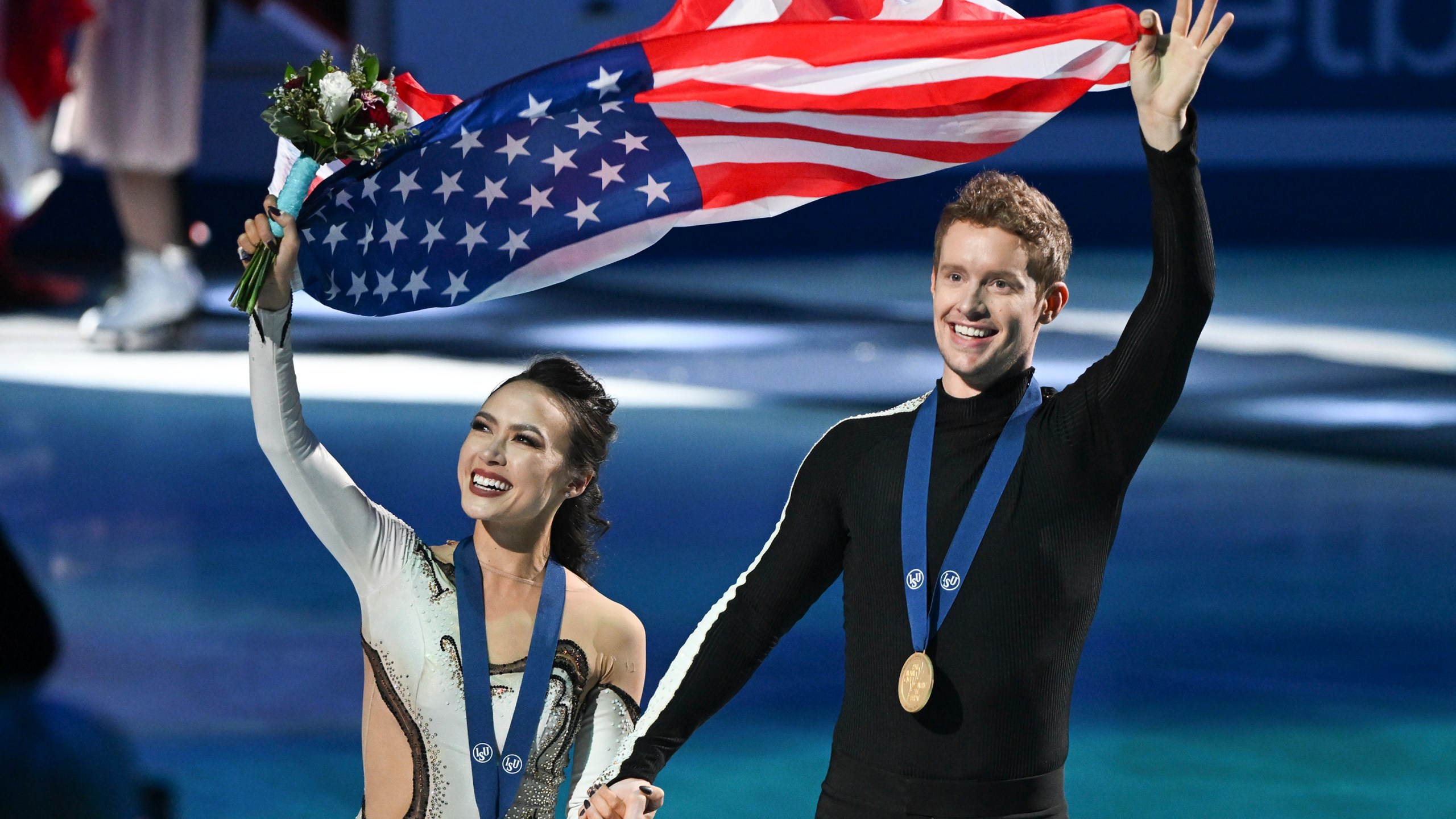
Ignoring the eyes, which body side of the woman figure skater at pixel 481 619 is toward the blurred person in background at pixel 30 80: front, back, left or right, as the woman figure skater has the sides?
back

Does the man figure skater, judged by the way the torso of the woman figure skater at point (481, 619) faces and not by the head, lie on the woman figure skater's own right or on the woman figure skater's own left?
on the woman figure skater's own left

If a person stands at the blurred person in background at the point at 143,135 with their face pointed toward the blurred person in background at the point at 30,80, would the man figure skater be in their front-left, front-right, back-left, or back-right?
back-left

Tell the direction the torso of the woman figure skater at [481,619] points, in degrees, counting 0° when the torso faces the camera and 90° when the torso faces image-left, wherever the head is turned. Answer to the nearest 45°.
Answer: approximately 0°

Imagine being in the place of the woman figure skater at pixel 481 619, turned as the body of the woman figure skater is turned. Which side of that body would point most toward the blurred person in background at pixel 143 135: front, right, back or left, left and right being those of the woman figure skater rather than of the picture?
back

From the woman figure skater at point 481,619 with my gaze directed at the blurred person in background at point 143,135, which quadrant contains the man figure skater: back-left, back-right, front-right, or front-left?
back-right

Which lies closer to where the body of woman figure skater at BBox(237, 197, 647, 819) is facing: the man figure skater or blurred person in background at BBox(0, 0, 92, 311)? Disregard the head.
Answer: the man figure skater
